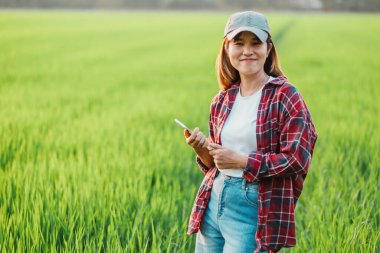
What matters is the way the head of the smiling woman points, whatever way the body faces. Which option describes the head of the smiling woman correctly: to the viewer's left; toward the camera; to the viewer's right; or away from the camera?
toward the camera

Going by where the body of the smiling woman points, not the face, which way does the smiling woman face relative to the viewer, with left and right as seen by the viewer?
facing the viewer and to the left of the viewer
